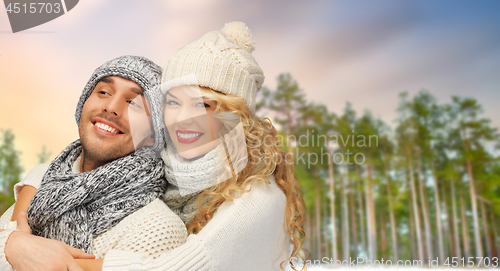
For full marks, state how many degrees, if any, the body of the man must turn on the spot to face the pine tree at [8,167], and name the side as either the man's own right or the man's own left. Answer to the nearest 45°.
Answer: approximately 135° to the man's own right
